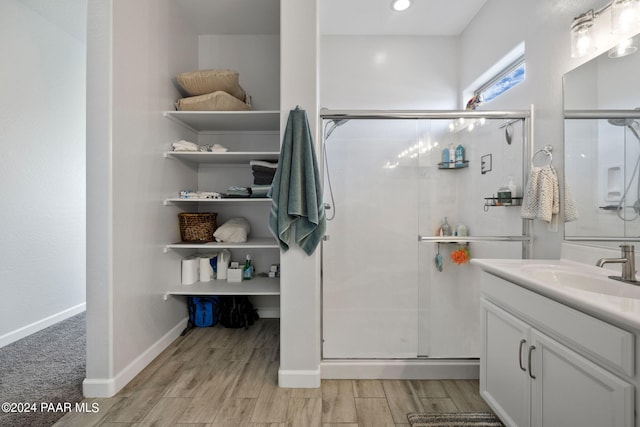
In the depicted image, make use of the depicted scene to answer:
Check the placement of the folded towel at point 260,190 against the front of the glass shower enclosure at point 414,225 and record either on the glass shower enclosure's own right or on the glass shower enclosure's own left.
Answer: on the glass shower enclosure's own right

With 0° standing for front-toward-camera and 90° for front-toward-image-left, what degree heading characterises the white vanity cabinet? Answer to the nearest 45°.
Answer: approximately 45°

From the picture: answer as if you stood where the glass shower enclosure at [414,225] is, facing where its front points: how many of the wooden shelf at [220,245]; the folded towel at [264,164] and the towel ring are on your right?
2

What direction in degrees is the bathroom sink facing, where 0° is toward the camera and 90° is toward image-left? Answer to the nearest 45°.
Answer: approximately 45°

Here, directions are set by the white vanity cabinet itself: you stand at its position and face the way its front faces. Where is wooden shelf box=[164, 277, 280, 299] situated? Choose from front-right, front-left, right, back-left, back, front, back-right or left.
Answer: front-right

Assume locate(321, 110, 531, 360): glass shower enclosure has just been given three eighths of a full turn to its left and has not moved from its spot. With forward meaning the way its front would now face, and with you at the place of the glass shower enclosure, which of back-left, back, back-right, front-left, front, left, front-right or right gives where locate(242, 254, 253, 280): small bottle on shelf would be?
back-left

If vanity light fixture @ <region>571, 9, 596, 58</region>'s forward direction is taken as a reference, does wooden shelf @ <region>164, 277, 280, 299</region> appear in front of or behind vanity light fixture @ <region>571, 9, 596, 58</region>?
in front

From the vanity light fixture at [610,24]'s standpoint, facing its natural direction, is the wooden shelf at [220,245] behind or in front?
in front

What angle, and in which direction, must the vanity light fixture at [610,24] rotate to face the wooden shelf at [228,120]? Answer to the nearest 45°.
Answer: approximately 45° to its right

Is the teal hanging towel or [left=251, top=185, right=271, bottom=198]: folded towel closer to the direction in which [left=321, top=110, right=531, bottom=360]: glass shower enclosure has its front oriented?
the teal hanging towel
